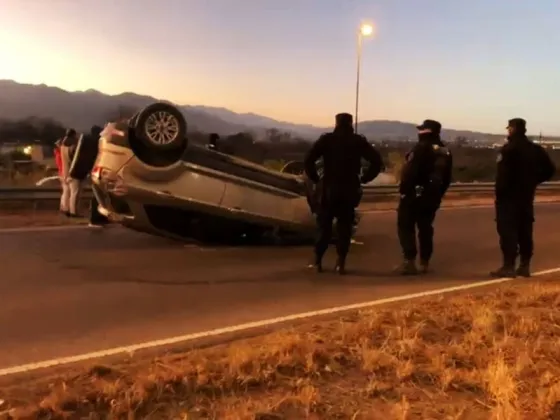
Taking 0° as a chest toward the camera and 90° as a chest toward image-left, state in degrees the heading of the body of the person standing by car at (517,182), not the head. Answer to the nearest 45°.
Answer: approximately 135°

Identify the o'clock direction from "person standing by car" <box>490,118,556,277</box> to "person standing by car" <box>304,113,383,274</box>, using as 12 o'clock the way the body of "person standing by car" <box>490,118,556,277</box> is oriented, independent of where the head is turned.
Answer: "person standing by car" <box>304,113,383,274</box> is roughly at 10 o'clock from "person standing by car" <box>490,118,556,277</box>.

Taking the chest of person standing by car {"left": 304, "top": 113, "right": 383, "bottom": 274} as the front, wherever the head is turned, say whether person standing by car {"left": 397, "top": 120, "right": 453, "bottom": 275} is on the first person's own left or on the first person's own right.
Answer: on the first person's own right

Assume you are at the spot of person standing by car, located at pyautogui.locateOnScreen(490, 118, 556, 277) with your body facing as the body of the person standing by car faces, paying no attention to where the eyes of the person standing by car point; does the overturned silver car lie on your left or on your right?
on your left

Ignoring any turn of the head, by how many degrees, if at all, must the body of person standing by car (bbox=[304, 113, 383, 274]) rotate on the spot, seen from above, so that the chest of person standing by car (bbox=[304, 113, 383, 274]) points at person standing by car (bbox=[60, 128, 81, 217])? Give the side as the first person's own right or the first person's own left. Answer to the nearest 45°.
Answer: approximately 45° to the first person's own left

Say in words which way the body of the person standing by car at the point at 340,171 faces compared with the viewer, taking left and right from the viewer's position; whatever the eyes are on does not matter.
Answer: facing away from the viewer

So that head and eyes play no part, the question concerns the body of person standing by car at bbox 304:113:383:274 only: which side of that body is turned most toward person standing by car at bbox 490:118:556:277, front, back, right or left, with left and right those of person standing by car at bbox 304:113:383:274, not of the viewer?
right

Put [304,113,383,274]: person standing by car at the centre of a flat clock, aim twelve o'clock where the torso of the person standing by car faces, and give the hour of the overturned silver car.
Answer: The overturned silver car is roughly at 10 o'clock from the person standing by car.

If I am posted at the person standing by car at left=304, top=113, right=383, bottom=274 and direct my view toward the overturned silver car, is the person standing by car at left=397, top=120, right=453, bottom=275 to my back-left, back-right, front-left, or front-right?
back-right
